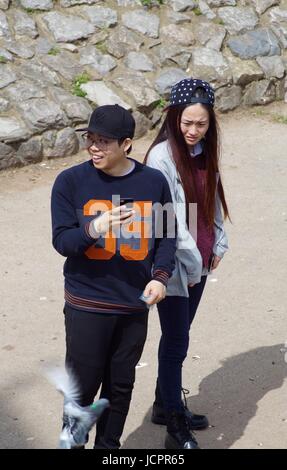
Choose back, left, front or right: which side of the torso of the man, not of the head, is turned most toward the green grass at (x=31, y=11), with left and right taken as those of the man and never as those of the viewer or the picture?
back

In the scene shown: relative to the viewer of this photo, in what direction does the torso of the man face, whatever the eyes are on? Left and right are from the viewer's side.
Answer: facing the viewer

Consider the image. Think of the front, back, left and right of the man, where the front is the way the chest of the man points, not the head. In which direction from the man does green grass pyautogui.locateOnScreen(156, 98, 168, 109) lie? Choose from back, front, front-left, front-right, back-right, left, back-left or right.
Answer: back

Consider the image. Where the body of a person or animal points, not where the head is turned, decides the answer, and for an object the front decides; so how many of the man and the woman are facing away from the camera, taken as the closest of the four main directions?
0

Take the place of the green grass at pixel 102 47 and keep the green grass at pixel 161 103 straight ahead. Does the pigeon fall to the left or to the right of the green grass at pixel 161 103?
right

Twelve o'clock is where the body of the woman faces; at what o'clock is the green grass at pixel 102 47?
The green grass is roughly at 7 o'clock from the woman.

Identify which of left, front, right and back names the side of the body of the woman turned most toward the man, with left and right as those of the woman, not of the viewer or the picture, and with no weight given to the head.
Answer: right

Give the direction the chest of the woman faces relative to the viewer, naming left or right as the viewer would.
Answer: facing the viewer and to the right of the viewer

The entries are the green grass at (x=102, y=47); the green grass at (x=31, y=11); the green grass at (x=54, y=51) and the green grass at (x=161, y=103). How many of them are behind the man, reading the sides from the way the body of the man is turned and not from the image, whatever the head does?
4

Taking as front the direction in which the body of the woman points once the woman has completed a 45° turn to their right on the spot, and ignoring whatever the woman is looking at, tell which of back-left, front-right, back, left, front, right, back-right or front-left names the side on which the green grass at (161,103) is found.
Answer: back

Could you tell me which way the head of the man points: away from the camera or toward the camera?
toward the camera

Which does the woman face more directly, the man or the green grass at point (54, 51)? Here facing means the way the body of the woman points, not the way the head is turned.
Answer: the man

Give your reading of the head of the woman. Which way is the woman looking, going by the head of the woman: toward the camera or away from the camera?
toward the camera
